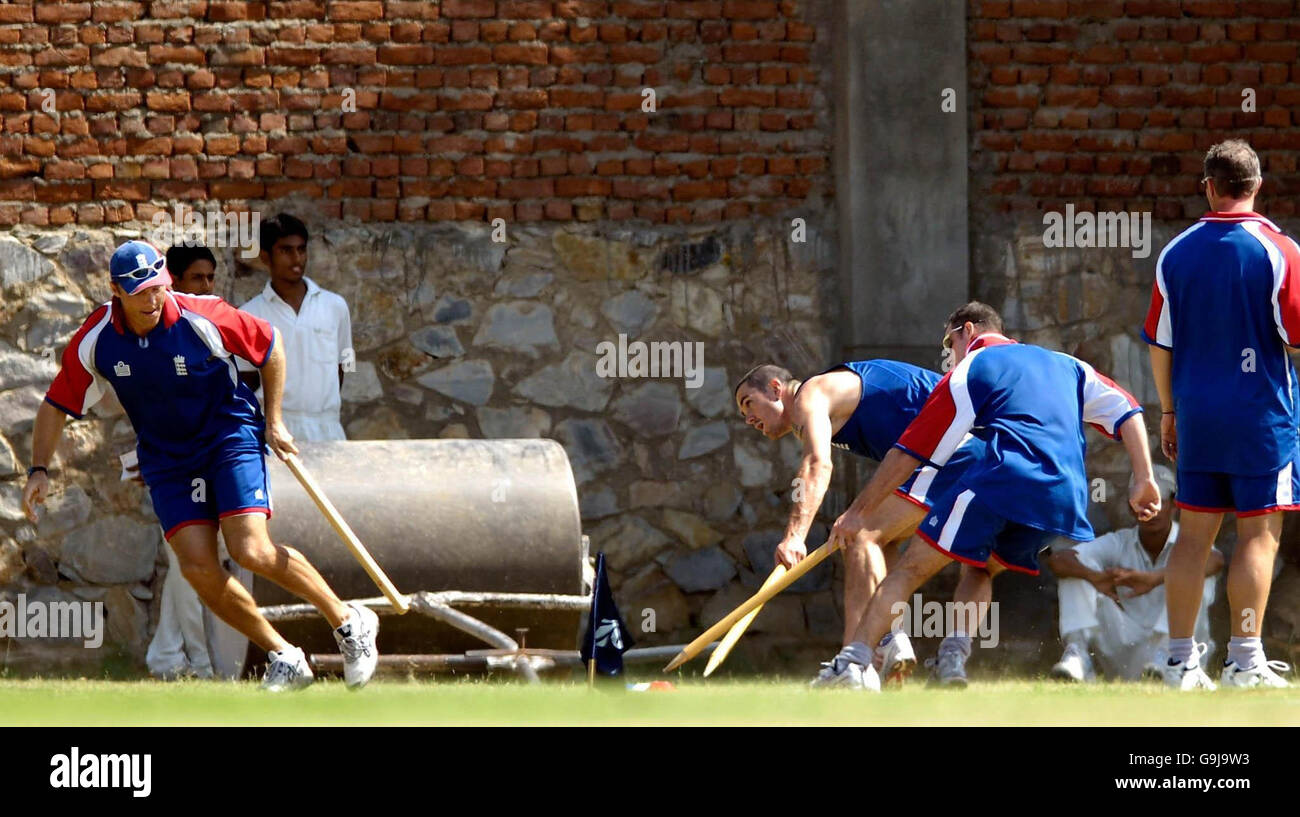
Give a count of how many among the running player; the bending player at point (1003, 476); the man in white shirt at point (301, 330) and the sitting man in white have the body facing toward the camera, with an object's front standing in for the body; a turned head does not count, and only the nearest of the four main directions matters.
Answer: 3

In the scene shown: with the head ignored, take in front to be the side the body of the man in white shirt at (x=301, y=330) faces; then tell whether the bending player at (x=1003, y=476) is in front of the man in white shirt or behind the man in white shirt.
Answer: in front

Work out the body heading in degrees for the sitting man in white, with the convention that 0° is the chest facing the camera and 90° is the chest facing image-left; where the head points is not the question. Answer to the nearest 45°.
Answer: approximately 0°

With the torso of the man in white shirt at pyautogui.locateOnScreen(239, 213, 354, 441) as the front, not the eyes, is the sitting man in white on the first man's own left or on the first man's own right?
on the first man's own left

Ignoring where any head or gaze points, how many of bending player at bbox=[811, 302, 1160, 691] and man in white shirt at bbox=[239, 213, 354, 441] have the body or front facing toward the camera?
1

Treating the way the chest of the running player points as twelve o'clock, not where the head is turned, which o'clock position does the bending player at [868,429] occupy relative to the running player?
The bending player is roughly at 9 o'clock from the running player.

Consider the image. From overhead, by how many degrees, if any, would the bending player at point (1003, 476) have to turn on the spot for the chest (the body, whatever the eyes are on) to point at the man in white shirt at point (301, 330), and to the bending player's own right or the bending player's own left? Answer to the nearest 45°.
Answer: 0° — they already face them

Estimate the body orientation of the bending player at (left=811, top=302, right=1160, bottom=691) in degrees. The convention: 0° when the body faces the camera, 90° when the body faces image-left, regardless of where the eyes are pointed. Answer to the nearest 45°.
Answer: approximately 135°

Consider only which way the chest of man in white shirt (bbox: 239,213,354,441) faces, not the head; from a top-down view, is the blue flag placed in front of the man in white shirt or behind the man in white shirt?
in front

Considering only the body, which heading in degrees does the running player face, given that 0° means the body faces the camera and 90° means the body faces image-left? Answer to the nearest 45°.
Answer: approximately 0°

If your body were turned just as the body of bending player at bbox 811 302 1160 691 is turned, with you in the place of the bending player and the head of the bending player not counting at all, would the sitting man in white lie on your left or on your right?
on your right

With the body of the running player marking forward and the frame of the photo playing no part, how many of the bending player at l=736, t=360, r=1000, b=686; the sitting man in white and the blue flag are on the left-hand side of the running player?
3

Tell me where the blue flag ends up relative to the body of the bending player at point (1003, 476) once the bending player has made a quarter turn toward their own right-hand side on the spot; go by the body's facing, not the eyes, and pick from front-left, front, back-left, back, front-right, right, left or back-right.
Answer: back-left

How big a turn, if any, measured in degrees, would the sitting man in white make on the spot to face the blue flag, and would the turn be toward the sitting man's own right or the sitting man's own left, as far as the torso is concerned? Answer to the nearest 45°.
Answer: approximately 45° to the sitting man's own right

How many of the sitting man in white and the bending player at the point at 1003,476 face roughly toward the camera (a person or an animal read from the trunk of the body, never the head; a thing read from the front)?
1

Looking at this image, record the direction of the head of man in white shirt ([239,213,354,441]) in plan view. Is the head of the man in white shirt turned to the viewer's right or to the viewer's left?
to the viewer's right
